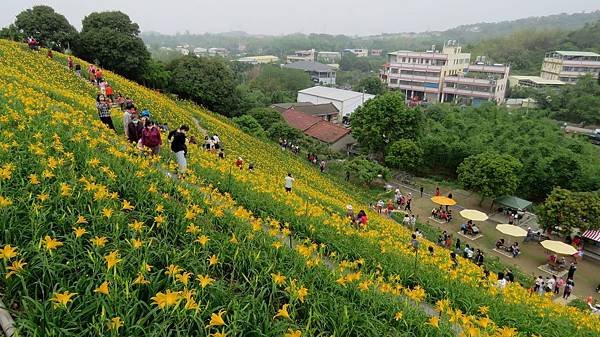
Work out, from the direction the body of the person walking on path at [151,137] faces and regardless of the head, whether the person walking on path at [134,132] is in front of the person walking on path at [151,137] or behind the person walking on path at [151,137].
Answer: behind

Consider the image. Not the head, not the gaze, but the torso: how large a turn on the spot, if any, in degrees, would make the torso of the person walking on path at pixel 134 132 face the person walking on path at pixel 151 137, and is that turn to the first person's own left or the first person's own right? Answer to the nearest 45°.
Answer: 0° — they already face them

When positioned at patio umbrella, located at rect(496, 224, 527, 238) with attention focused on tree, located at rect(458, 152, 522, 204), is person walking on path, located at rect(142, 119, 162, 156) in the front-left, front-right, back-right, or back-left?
back-left

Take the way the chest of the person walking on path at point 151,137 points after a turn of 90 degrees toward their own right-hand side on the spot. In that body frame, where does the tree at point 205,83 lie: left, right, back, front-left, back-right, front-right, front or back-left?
right

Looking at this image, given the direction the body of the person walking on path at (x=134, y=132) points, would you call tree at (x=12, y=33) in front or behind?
behind
